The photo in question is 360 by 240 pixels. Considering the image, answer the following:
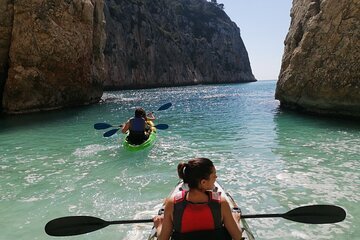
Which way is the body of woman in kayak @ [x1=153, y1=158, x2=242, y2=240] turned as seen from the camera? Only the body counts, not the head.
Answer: away from the camera

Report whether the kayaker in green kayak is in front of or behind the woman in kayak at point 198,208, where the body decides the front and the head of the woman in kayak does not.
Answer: in front

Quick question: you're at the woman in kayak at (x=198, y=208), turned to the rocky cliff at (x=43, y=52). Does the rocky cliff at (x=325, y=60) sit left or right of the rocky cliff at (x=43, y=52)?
right

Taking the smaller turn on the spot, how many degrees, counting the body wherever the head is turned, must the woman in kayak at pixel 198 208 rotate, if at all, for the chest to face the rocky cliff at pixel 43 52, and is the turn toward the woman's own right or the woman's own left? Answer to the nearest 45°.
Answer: approximately 45° to the woman's own left

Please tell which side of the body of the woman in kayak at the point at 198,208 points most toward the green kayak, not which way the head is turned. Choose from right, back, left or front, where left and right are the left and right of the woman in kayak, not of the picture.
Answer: front

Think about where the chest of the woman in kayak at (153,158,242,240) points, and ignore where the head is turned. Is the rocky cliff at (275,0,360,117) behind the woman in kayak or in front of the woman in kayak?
in front

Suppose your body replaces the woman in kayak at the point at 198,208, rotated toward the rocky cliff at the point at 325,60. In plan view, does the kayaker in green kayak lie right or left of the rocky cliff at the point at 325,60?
left
